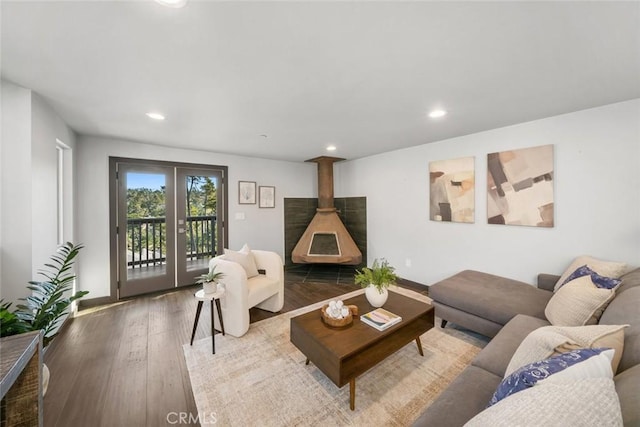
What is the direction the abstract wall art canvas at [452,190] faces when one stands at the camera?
facing the viewer and to the left of the viewer

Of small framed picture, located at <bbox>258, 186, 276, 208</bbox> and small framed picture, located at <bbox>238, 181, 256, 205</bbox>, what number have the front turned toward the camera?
2

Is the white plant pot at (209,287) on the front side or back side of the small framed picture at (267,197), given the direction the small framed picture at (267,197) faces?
on the front side

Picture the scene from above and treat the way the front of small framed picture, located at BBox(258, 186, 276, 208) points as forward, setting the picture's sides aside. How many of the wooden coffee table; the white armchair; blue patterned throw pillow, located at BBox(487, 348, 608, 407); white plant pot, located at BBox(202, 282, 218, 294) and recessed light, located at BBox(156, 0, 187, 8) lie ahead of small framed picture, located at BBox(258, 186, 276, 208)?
5

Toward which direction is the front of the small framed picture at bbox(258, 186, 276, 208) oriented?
toward the camera

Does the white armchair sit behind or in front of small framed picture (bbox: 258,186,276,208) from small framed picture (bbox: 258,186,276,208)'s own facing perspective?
in front

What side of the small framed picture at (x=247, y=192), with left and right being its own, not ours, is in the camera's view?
front

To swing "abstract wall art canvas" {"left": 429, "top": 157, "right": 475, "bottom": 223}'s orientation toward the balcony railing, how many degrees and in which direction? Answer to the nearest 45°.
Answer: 0° — it already faces it

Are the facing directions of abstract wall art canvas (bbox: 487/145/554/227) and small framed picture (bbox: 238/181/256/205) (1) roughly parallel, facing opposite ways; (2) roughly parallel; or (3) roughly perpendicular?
roughly perpendicular
